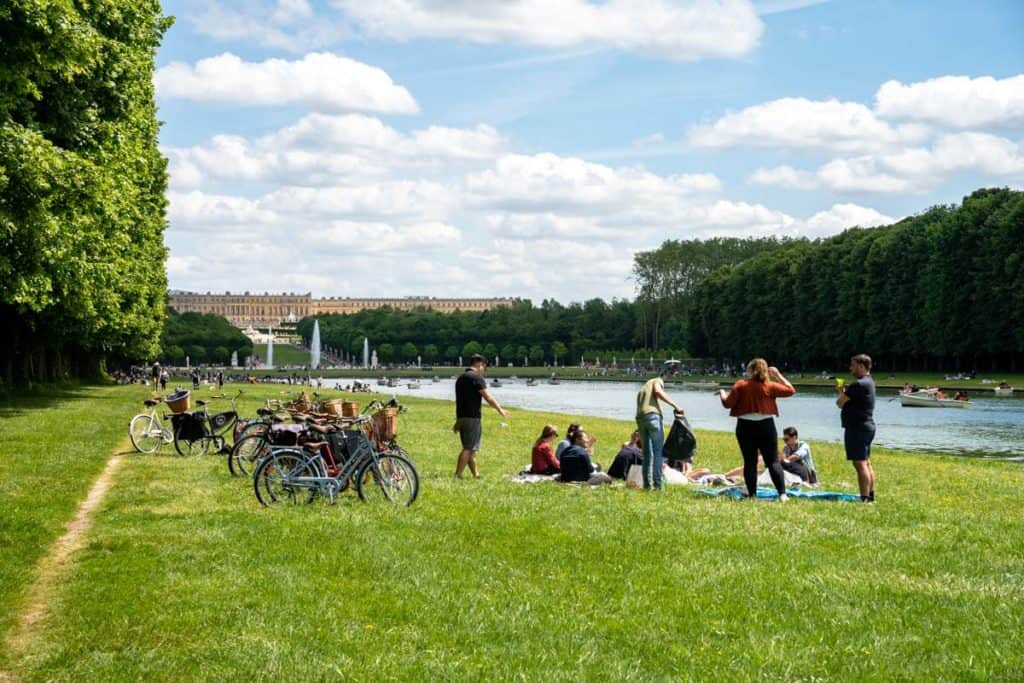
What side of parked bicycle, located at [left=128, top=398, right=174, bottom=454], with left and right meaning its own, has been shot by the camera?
right

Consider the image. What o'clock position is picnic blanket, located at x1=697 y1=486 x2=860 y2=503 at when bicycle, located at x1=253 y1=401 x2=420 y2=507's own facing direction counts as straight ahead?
The picnic blanket is roughly at 12 o'clock from the bicycle.

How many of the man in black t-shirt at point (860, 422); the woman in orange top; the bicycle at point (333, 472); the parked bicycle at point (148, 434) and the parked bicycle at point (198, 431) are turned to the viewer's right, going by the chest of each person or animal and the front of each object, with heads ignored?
3

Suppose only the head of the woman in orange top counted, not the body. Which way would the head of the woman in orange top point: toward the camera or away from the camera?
away from the camera

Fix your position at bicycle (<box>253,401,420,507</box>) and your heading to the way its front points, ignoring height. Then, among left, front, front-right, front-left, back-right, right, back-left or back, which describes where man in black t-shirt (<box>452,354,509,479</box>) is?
front-left

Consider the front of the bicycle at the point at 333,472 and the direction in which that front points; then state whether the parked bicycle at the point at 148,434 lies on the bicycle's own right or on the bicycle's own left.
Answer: on the bicycle's own left

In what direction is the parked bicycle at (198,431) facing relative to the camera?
to the viewer's right

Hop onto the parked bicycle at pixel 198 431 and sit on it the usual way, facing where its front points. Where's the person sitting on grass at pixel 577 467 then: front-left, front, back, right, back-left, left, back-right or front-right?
front-right

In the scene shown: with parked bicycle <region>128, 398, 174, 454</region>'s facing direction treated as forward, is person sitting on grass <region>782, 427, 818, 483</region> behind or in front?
in front

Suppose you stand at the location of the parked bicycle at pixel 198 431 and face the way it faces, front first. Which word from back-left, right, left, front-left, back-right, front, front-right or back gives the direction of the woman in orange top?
front-right

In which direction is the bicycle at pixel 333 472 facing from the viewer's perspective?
to the viewer's right

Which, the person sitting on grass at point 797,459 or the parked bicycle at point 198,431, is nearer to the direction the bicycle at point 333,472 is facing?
the person sitting on grass

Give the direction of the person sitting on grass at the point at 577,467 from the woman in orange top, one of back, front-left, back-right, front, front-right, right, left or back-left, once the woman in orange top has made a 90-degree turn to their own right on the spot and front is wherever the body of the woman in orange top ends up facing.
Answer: back-left

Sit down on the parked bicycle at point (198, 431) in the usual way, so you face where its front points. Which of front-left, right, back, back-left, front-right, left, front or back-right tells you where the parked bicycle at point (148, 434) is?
back-left

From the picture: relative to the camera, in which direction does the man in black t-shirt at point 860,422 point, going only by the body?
to the viewer's left
